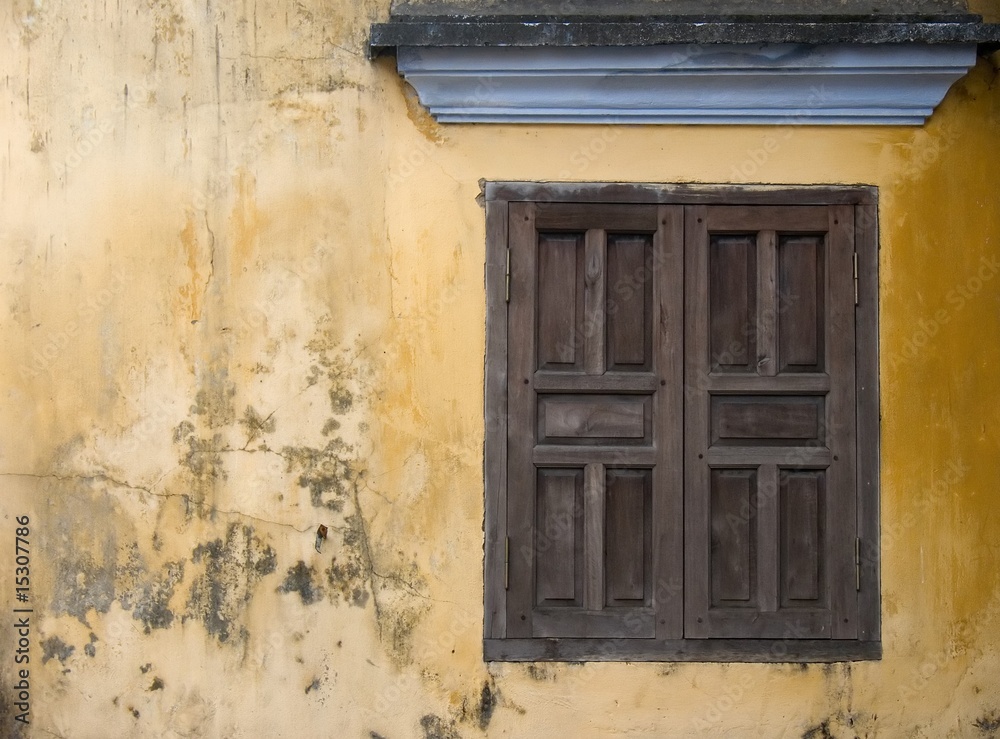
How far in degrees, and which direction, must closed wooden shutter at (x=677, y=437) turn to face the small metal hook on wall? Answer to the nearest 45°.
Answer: approximately 90° to its right

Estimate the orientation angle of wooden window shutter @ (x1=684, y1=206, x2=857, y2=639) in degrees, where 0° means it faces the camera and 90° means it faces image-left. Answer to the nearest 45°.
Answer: approximately 0°
